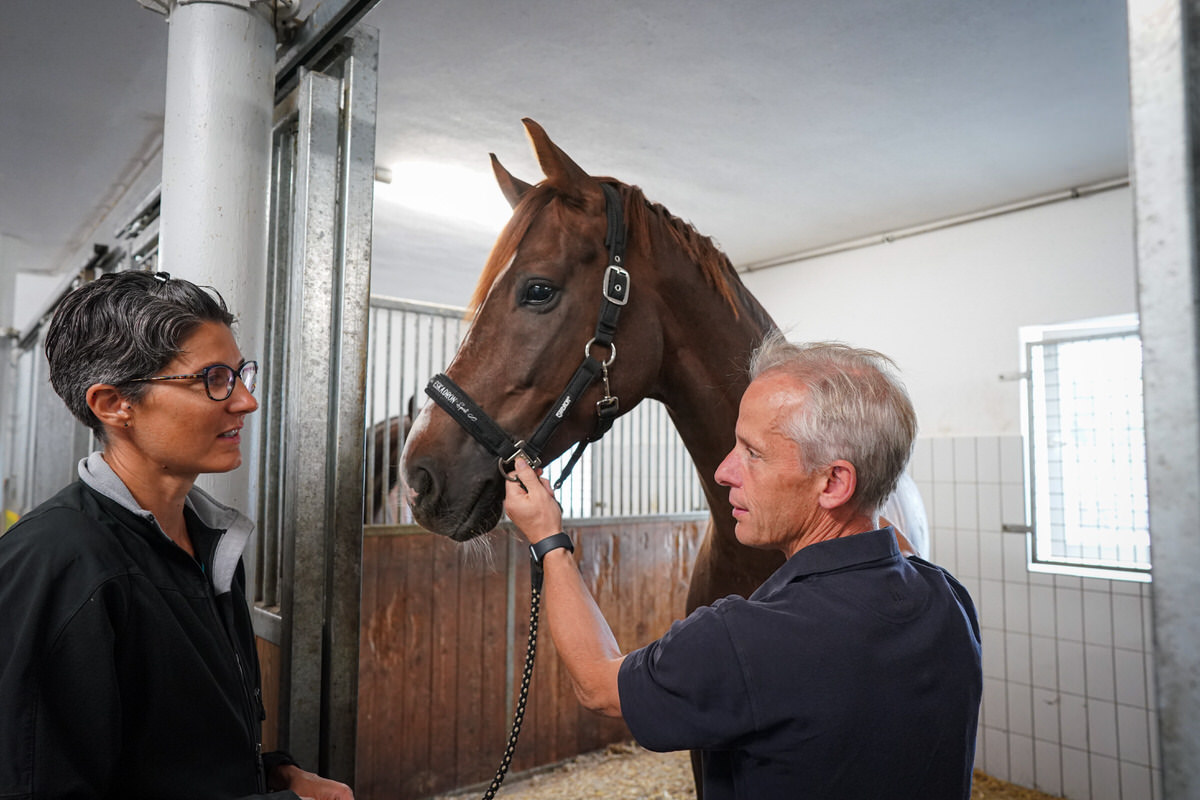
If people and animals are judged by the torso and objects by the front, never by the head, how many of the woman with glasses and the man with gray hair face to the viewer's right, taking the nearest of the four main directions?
1

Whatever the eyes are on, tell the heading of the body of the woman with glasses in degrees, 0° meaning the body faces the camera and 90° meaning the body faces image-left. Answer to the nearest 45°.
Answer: approximately 270°

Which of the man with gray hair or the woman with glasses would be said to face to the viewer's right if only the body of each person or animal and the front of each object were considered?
the woman with glasses

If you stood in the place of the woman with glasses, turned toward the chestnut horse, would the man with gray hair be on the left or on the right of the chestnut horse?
right

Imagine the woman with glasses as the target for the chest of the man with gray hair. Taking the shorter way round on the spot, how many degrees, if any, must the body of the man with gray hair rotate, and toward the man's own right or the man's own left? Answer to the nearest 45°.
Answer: approximately 45° to the man's own left

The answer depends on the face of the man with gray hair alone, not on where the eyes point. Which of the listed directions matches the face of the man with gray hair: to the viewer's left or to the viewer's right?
to the viewer's left

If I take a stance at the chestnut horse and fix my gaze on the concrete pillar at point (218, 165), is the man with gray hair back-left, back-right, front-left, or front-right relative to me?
back-left

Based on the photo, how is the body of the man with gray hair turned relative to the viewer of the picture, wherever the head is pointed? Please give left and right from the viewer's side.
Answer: facing away from the viewer and to the left of the viewer
